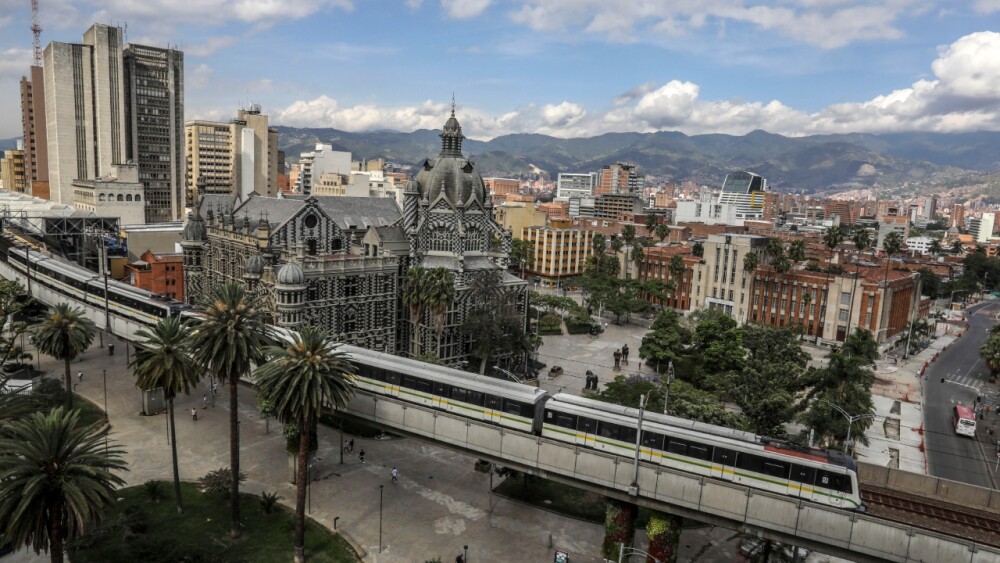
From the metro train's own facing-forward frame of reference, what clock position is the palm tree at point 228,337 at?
The palm tree is roughly at 5 o'clock from the metro train.

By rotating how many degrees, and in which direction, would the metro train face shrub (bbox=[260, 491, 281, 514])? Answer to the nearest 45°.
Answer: approximately 135° to its right

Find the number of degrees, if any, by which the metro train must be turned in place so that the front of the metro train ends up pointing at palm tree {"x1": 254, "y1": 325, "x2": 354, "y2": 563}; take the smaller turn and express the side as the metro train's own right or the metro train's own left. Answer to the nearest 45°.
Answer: approximately 135° to the metro train's own right

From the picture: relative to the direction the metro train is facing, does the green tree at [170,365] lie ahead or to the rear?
to the rear

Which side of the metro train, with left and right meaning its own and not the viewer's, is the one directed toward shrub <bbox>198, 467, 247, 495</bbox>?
right

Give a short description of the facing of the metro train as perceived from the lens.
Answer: facing the viewer and to the right of the viewer
